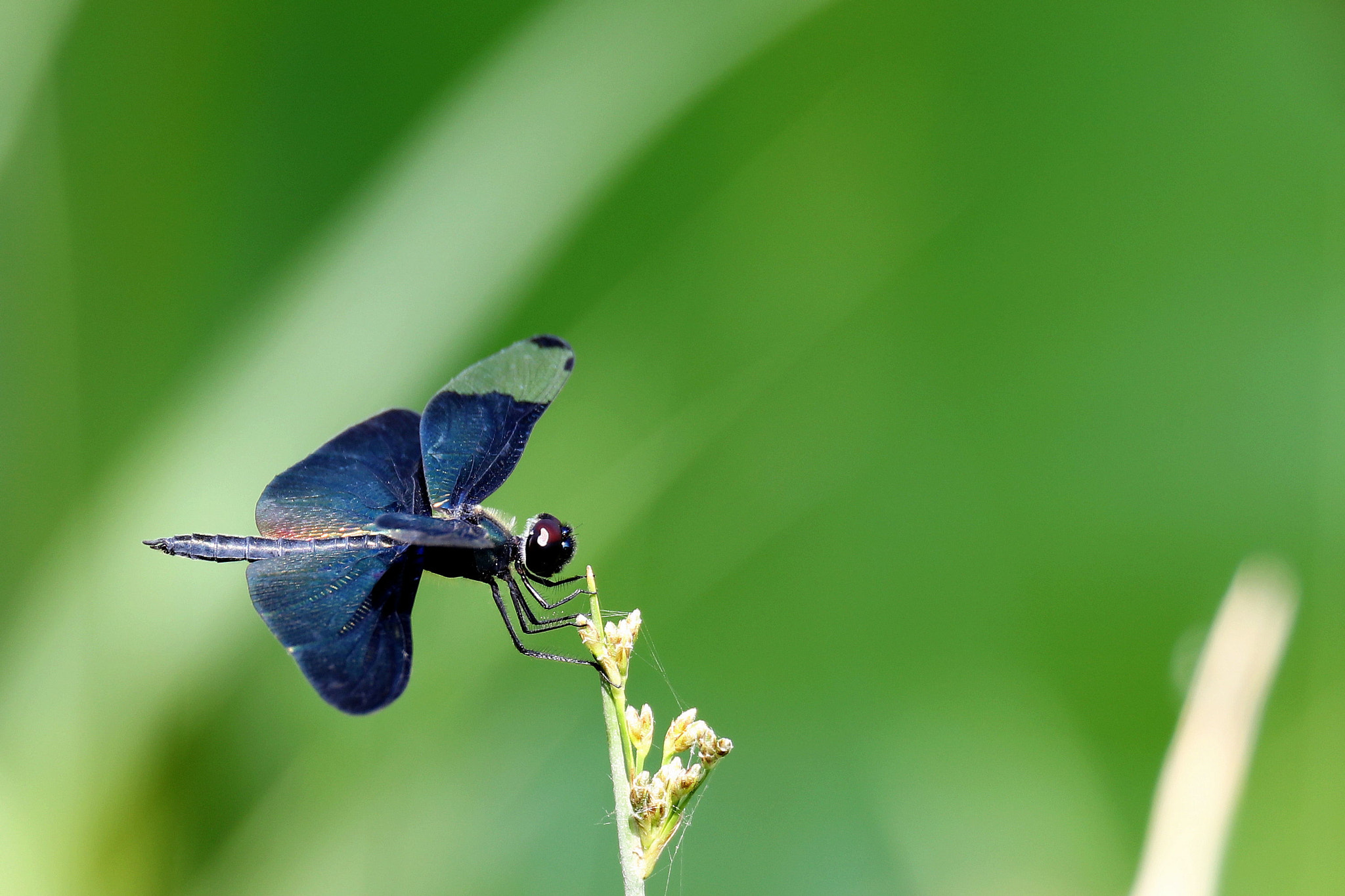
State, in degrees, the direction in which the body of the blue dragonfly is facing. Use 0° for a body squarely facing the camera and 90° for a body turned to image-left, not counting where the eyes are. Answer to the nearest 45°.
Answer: approximately 270°
